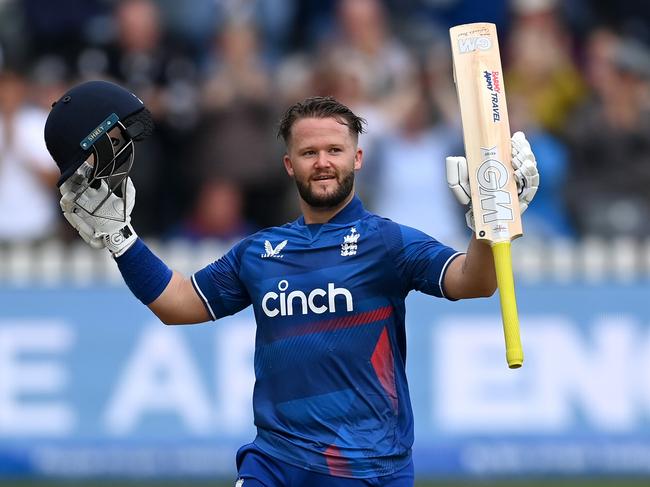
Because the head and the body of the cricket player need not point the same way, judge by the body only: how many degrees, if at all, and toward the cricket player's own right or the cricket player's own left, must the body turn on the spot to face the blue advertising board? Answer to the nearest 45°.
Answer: approximately 180°

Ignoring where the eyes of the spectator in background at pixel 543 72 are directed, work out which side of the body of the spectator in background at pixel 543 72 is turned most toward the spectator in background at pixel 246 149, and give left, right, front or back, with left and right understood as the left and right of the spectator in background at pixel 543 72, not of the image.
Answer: right

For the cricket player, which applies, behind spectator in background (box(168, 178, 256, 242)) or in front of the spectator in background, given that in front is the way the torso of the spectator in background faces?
in front

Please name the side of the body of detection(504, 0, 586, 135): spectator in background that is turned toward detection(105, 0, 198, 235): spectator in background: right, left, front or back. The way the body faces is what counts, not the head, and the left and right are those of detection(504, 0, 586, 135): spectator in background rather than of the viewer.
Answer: right

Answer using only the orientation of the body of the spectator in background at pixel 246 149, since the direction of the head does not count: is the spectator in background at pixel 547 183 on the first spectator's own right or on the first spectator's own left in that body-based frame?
on the first spectator's own left

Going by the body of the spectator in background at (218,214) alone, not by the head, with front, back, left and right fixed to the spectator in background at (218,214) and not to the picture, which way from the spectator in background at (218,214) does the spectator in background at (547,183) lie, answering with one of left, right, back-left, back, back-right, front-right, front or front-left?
left

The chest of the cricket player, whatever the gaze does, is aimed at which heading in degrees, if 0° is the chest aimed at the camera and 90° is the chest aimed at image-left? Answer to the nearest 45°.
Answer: approximately 0°

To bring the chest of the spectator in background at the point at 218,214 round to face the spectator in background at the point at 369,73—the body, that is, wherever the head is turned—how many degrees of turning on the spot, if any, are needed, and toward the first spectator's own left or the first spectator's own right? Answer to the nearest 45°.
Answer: approximately 90° to the first spectator's own left

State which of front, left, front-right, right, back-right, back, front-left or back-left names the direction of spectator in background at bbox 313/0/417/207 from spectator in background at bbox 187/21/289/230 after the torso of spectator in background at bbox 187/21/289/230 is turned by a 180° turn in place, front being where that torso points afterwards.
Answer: right

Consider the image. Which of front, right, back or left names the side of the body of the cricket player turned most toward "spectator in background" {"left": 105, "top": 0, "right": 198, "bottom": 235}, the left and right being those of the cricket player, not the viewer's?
back
